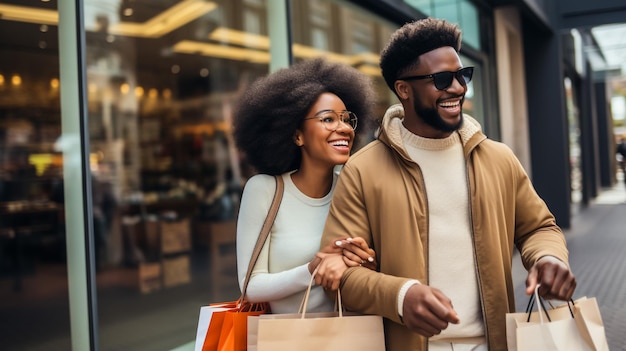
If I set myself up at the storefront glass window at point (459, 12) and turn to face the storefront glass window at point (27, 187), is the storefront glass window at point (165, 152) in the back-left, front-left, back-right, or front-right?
front-right

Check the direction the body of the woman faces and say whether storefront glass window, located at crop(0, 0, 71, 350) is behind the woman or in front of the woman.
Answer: behind

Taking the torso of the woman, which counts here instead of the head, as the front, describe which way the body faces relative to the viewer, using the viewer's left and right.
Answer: facing the viewer and to the right of the viewer

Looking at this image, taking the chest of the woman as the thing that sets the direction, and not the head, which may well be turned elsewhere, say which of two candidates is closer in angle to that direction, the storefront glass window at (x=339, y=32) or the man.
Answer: the man

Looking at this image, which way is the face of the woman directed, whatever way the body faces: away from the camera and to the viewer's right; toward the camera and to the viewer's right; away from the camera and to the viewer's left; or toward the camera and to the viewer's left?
toward the camera and to the viewer's right

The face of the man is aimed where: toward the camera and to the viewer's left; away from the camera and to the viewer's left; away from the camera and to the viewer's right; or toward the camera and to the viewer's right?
toward the camera and to the viewer's right

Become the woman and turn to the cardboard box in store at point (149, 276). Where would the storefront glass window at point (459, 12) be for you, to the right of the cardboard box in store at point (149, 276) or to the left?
right

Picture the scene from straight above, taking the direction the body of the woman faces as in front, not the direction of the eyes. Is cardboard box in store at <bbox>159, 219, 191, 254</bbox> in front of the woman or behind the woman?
behind

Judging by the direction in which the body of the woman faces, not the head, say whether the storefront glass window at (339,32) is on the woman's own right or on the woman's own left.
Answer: on the woman's own left

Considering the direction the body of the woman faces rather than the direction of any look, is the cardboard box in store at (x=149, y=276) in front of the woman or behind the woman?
behind

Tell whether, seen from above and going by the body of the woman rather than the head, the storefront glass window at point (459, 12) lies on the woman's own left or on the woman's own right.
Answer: on the woman's own left
